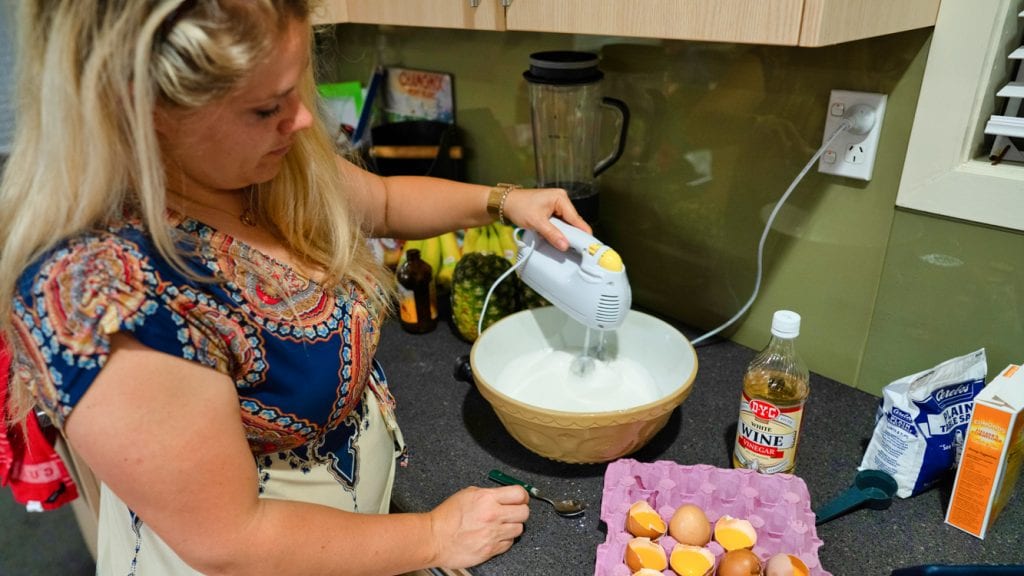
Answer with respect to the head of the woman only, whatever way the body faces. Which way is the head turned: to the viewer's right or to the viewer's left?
to the viewer's right

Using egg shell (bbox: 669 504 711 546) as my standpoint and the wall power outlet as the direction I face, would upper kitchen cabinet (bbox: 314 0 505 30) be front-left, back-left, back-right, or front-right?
front-left

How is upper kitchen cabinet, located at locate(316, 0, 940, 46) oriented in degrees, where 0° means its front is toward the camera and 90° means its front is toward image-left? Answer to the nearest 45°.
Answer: approximately 45°

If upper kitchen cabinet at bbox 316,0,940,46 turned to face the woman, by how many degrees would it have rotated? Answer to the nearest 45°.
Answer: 0° — it already faces them

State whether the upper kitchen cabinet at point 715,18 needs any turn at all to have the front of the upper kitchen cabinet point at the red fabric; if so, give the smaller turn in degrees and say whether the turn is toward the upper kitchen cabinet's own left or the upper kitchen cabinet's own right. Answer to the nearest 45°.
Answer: approximately 45° to the upper kitchen cabinet's own right

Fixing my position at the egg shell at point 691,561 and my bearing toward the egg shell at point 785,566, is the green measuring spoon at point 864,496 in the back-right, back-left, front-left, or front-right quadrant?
front-left
